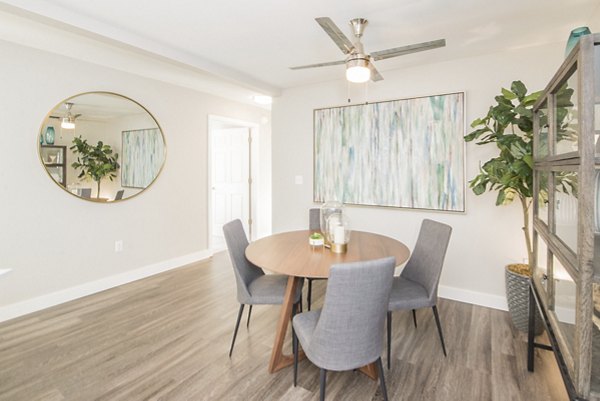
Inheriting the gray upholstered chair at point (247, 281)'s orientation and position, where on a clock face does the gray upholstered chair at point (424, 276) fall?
the gray upholstered chair at point (424, 276) is roughly at 12 o'clock from the gray upholstered chair at point (247, 281).

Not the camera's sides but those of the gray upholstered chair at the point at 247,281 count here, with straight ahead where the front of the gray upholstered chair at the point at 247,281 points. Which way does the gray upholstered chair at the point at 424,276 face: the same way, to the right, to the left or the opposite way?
the opposite way

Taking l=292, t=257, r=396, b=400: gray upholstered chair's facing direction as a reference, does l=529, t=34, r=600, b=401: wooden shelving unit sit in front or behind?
behind

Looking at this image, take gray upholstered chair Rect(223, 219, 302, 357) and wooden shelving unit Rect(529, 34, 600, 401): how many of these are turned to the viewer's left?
1

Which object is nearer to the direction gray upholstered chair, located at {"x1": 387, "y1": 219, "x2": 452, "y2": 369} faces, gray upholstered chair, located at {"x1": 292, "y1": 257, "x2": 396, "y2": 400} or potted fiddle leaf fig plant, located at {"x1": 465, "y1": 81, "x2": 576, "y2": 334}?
the gray upholstered chair

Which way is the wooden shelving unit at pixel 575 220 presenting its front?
to the viewer's left

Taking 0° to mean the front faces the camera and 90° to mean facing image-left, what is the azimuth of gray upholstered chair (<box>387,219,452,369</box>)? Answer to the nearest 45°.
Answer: approximately 45°

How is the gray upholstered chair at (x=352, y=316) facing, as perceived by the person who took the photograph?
facing away from the viewer and to the left of the viewer

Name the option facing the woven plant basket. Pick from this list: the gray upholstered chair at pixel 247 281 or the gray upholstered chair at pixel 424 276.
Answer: the gray upholstered chair at pixel 247 281

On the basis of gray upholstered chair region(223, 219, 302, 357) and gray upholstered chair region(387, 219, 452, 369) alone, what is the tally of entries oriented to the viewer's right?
1

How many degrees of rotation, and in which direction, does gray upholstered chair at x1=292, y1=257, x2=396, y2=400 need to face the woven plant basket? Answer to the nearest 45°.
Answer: approximately 90° to its right

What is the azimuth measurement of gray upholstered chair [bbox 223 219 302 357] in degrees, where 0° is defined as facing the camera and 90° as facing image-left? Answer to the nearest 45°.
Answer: approximately 270°
